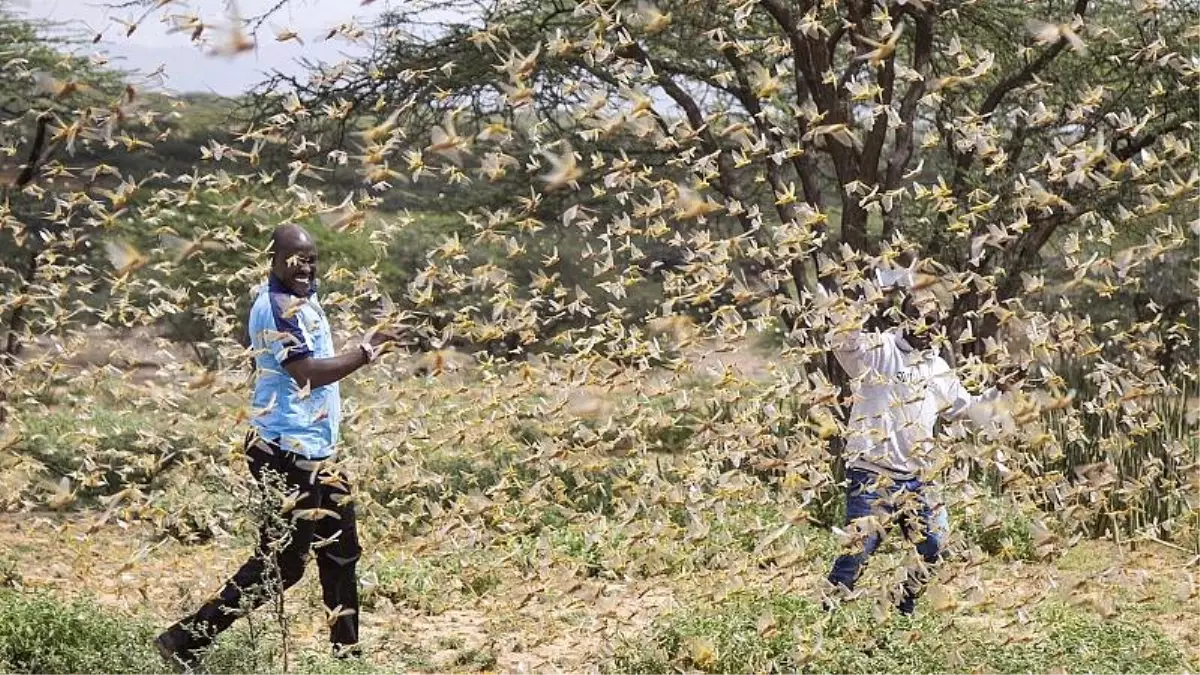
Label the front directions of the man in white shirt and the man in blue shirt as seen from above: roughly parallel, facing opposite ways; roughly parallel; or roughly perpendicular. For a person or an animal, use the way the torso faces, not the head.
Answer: roughly perpendicular

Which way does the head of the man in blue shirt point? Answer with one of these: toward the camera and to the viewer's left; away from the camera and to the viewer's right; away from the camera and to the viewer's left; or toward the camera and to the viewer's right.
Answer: toward the camera and to the viewer's right

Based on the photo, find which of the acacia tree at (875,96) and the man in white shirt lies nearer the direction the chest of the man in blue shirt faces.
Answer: the man in white shirt

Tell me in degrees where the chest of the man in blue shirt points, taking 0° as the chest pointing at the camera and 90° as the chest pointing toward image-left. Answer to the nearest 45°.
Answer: approximately 270°

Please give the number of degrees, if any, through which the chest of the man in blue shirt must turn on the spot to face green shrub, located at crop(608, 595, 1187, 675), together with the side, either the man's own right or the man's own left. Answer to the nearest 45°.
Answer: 0° — they already face it

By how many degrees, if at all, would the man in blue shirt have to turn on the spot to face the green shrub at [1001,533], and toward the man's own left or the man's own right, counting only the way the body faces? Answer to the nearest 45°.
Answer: approximately 45° to the man's own left
